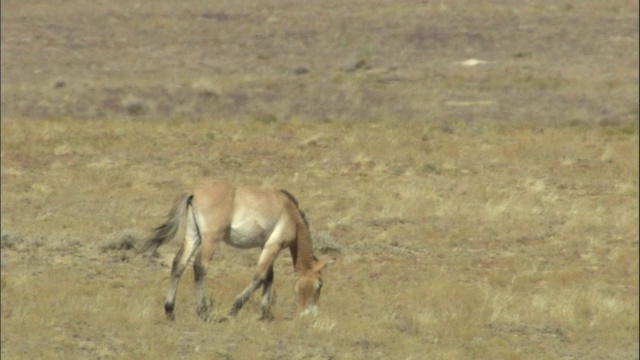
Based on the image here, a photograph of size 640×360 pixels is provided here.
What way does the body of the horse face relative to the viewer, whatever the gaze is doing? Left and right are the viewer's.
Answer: facing to the right of the viewer
